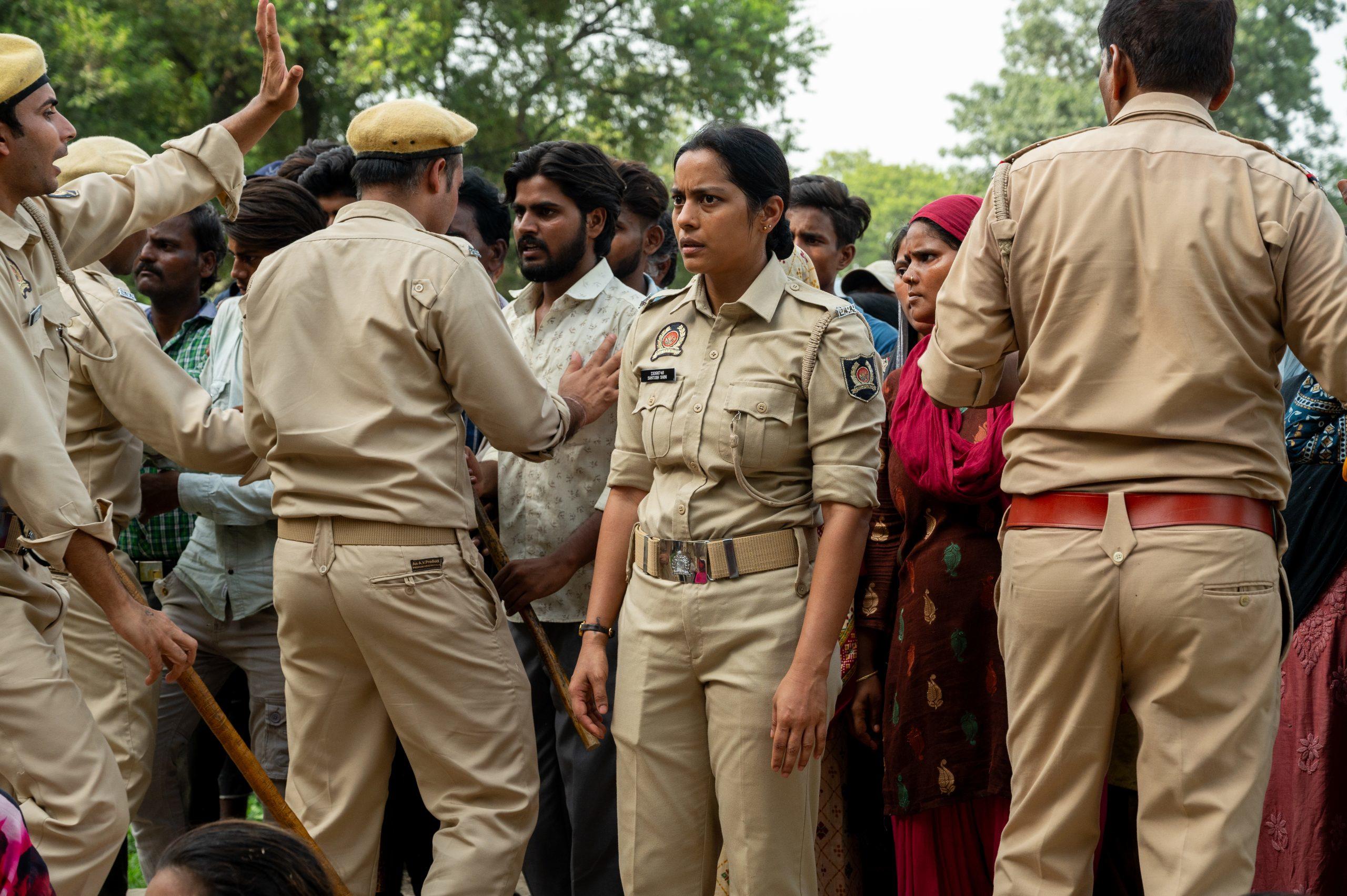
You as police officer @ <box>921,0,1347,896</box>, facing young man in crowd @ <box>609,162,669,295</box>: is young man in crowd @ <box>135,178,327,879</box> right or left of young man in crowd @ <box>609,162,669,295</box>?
left

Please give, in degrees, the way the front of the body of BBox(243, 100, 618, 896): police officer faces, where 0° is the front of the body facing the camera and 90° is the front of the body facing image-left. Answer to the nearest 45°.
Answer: approximately 225°

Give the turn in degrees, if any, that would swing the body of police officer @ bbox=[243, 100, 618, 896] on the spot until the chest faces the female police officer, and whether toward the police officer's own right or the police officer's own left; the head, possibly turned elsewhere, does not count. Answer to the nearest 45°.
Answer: approximately 90° to the police officer's own right

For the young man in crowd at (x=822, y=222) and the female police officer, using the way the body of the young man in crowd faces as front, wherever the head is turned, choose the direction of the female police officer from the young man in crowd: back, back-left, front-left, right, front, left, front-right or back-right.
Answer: front-left

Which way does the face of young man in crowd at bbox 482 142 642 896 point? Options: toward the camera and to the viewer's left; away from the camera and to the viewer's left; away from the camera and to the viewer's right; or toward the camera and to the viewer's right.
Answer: toward the camera and to the viewer's left

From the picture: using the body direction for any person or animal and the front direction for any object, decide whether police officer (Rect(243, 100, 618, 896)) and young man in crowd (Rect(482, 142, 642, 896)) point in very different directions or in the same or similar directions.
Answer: very different directions

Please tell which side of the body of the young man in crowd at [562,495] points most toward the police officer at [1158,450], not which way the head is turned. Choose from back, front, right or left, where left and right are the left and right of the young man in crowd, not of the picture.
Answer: left

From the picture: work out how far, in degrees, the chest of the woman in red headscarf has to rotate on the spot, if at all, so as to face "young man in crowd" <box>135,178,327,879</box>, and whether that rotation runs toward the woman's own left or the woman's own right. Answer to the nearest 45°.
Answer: approximately 45° to the woman's own right

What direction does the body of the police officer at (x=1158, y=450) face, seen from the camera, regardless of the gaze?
away from the camera

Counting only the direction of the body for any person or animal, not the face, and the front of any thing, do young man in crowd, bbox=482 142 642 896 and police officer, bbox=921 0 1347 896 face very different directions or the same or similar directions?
very different directions

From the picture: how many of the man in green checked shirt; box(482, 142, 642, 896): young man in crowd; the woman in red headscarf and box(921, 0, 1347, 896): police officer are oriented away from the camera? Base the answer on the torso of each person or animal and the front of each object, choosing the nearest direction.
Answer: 1

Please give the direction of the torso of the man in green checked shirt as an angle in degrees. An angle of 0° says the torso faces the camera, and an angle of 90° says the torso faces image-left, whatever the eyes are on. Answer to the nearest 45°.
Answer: approximately 45°

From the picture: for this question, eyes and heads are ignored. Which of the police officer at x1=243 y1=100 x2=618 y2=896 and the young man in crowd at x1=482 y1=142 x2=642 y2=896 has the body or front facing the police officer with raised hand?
the young man in crowd

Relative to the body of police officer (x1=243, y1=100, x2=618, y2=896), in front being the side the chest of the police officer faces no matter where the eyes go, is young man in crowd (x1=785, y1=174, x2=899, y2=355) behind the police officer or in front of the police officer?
in front

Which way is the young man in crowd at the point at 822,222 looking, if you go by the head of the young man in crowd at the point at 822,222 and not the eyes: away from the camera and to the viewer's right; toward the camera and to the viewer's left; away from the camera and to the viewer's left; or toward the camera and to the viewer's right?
toward the camera and to the viewer's left

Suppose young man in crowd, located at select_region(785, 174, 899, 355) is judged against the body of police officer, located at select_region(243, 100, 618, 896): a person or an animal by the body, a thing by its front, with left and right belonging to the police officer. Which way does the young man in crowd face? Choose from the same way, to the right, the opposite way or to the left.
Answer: the opposite way

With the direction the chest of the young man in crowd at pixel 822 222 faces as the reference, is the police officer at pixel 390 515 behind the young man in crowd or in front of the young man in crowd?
in front

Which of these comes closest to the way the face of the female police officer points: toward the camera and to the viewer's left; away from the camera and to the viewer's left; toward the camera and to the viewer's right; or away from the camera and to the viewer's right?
toward the camera and to the viewer's left
